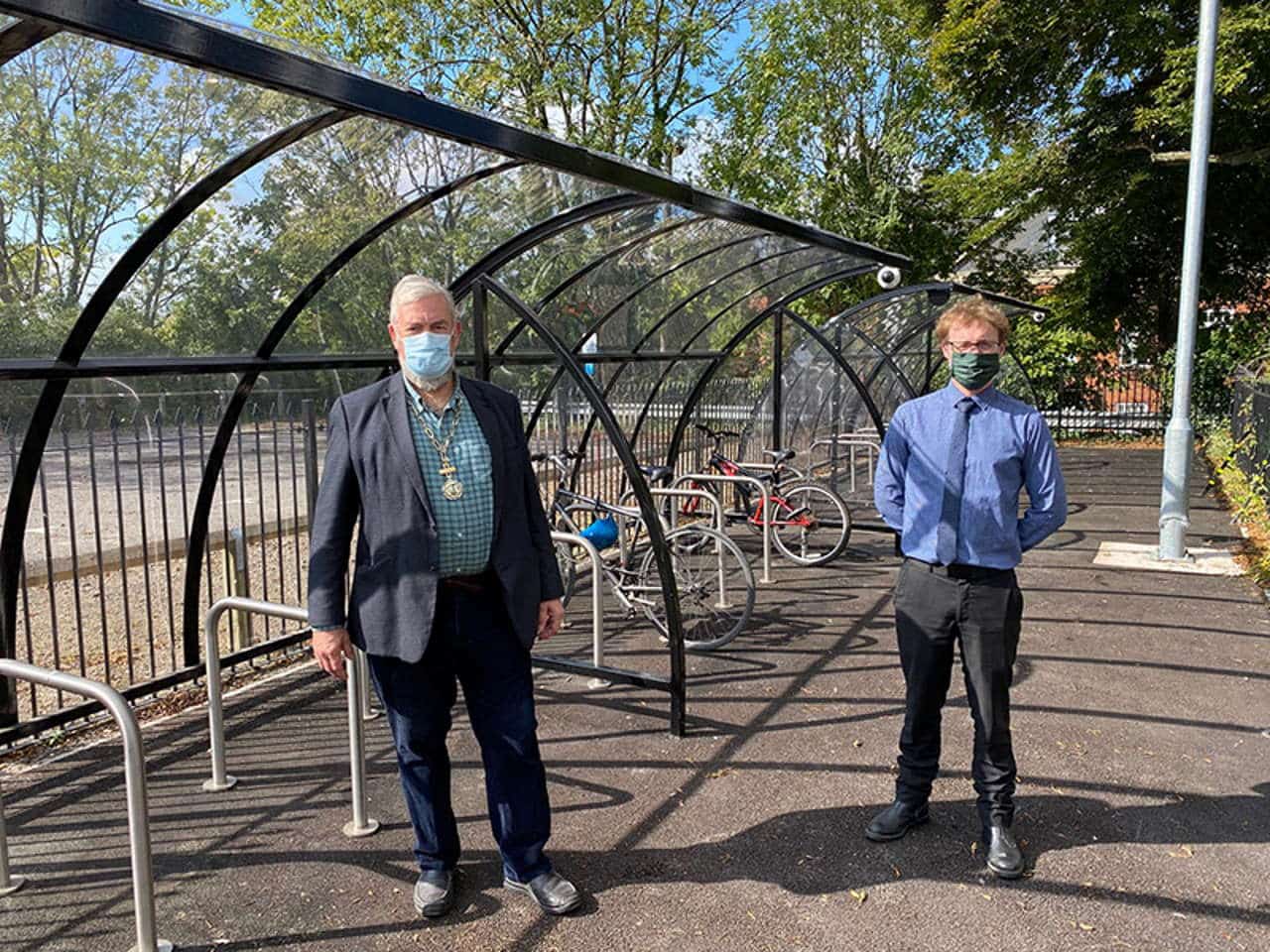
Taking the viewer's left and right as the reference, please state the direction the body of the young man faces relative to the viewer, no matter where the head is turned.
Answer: facing the viewer

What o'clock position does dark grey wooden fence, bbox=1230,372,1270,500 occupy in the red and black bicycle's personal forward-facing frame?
The dark grey wooden fence is roughly at 5 o'clock from the red and black bicycle.

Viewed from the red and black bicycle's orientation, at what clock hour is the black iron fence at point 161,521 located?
The black iron fence is roughly at 11 o'clock from the red and black bicycle.

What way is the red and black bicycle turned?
to the viewer's left

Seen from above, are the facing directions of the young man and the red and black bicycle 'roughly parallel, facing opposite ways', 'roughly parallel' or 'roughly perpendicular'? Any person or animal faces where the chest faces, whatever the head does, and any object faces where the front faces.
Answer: roughly perpendicular

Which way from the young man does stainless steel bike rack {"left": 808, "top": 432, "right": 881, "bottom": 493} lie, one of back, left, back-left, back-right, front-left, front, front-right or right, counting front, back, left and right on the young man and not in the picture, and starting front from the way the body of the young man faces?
back

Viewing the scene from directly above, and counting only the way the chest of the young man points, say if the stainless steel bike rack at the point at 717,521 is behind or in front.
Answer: behind

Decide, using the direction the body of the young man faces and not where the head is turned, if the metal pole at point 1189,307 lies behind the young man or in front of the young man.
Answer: behind

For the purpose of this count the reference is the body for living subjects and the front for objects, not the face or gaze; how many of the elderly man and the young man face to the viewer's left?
0

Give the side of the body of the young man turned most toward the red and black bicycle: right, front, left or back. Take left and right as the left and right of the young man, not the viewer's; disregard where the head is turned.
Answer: back

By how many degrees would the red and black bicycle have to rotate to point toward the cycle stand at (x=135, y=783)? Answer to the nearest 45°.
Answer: approximately 90° to its left

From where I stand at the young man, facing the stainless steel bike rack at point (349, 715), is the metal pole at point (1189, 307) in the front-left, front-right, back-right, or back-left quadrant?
back-right

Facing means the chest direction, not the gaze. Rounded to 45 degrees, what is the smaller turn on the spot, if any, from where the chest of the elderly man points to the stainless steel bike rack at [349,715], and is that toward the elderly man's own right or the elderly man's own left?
approximately 135° to the elderly man's own right

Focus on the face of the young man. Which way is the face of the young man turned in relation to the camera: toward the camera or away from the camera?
toward the camera

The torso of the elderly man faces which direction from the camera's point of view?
toward the camera

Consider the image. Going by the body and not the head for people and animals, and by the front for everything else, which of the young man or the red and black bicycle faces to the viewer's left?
the red and black bicycle

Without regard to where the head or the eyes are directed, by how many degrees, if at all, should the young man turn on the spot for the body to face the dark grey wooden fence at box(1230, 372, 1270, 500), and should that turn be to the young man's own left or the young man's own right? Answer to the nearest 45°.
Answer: approximately 180°

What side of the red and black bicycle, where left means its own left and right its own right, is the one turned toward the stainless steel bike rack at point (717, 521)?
left
